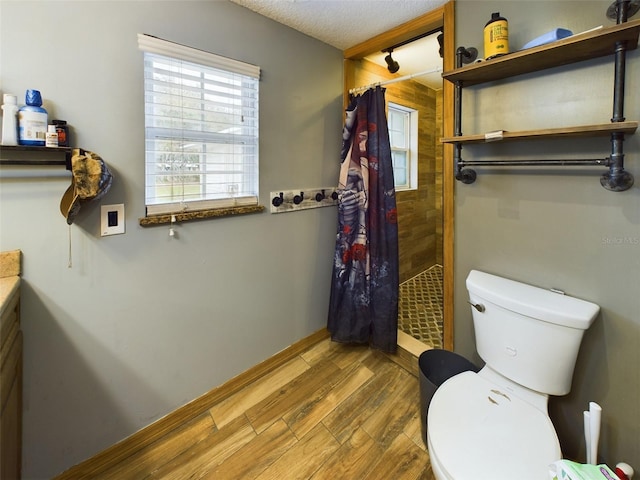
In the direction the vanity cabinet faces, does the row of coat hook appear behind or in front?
in front

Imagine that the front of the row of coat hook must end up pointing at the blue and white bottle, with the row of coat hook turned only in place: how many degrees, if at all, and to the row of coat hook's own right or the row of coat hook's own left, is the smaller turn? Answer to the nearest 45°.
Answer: approximately 90° to the row of coat hook's own right

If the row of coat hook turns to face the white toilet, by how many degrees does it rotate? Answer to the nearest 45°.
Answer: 0° — it already faces it

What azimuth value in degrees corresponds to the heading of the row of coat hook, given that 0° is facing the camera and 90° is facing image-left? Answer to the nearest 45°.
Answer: approximately 315°

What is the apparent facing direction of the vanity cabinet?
to the viewer's right

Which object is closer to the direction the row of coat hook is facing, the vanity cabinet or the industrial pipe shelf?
the industrial pipe shelf

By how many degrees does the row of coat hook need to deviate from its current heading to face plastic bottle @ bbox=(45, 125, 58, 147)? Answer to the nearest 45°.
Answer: approximately 90° to its right

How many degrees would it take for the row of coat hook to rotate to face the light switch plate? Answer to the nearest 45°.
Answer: approximately 90° to its right
